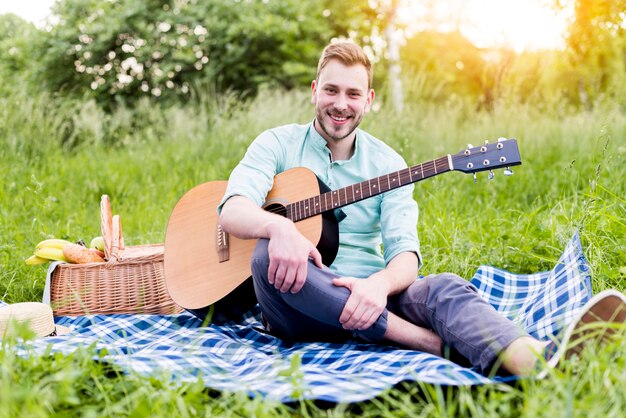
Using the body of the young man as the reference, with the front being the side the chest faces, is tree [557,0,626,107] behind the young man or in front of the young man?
behind

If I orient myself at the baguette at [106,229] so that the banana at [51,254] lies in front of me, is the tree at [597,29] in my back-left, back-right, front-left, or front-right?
back-right

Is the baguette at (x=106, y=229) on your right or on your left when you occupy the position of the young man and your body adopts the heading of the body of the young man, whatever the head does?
on your right

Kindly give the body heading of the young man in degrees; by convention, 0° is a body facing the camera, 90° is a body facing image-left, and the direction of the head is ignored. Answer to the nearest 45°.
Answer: approximately 0°

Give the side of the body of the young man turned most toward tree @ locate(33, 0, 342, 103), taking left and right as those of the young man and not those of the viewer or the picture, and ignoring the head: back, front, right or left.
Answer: back

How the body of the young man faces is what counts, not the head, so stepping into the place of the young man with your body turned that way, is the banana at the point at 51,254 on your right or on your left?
on your right

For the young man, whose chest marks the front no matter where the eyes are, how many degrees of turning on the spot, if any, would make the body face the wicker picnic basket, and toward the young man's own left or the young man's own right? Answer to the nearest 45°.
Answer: approximately 135° to the young man's own right
